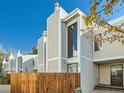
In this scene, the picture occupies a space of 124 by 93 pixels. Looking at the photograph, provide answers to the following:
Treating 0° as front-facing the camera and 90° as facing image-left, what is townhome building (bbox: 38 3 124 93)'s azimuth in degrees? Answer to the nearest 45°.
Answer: approximately 45°
